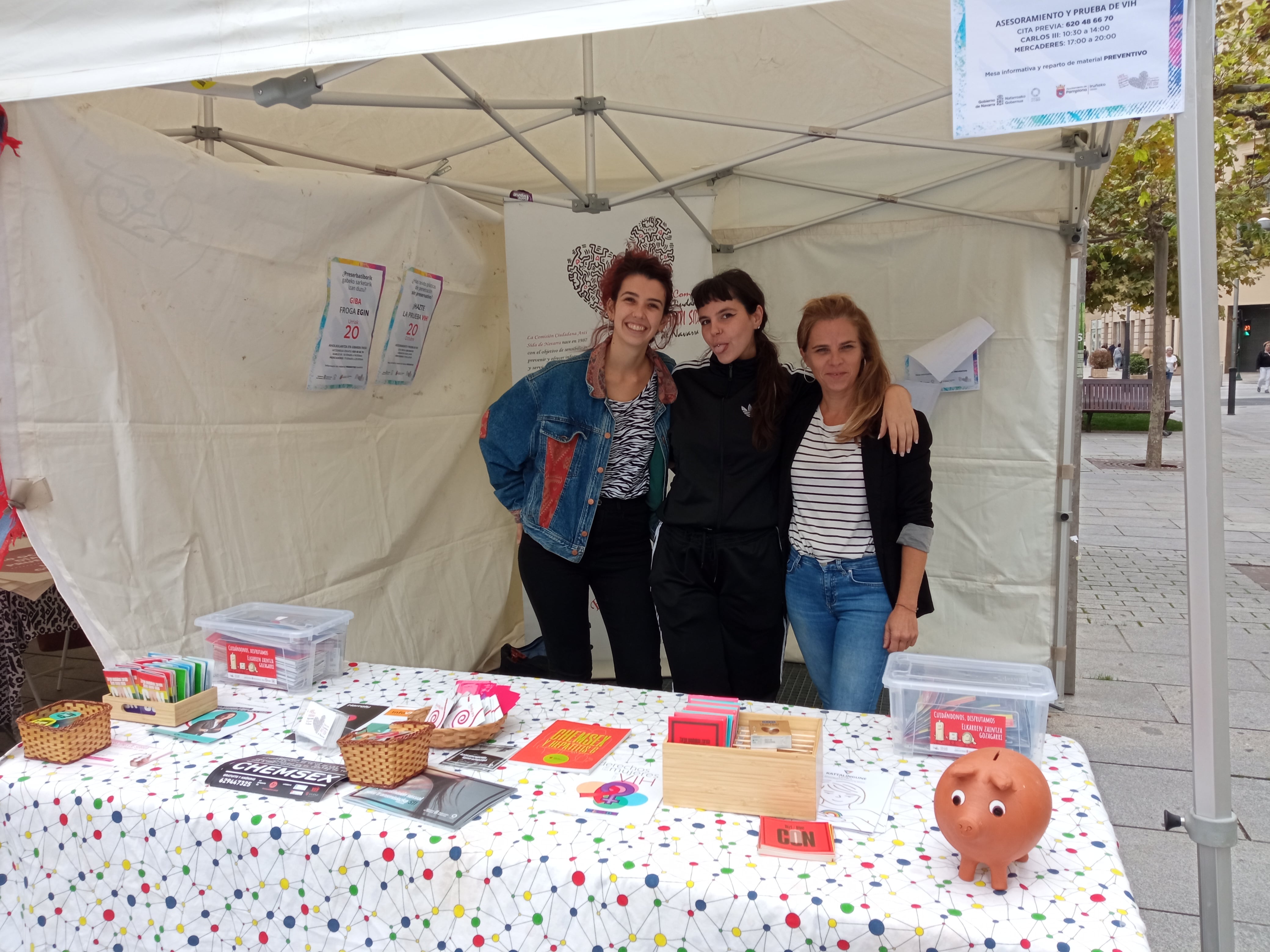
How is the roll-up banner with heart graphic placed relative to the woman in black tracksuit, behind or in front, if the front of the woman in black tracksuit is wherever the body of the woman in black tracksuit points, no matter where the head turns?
behind

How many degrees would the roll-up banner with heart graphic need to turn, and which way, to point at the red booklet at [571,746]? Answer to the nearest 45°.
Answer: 0° — it already faces it

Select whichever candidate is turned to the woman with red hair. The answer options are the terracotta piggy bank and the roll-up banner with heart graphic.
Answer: the roll-up banner with heart graphic

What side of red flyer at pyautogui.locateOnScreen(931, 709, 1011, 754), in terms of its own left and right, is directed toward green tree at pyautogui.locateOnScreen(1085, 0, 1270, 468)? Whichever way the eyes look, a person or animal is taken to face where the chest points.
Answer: back

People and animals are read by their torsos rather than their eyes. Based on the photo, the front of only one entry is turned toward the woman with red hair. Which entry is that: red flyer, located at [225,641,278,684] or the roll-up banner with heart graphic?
the roll-up banner with heart graphic

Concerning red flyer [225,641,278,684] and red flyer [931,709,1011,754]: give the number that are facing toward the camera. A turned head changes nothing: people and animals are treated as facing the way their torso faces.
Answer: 2
